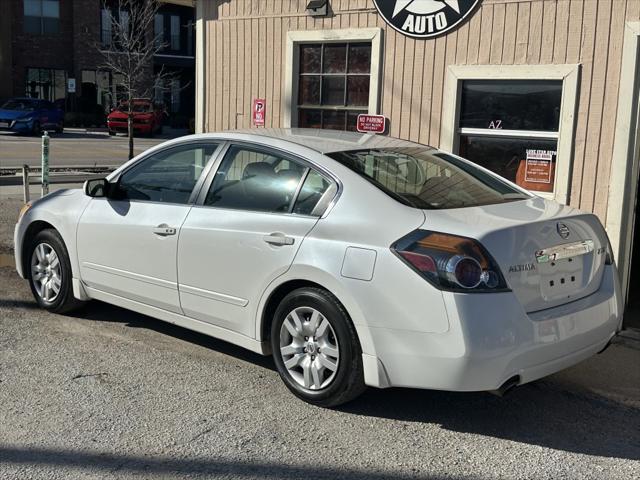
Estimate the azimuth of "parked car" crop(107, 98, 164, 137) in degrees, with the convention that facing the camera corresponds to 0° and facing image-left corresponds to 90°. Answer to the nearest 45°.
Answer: approximately 45°

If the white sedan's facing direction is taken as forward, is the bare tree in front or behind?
in front

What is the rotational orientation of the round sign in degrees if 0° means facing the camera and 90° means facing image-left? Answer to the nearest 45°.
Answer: approximately 0°

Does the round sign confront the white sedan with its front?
yes

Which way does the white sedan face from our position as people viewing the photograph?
facing away from the viewer and to the left of the viewer

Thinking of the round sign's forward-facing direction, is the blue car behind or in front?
behind

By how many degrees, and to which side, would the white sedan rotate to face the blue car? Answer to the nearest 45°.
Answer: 0° — it already faces it
